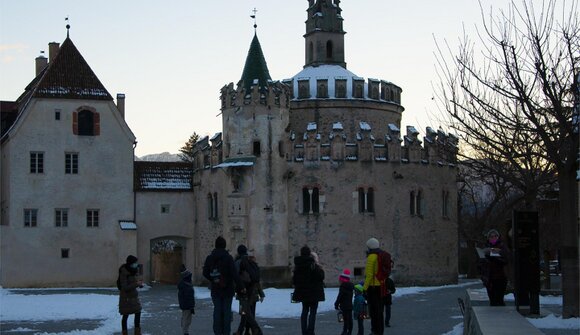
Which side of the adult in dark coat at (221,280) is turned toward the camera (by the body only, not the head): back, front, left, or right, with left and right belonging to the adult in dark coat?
back

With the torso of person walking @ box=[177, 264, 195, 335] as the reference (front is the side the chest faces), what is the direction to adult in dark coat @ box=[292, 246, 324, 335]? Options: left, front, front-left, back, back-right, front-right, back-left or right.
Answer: back-right

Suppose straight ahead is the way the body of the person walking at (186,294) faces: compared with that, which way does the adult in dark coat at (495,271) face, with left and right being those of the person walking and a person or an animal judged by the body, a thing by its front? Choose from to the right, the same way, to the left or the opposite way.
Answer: the opposite way

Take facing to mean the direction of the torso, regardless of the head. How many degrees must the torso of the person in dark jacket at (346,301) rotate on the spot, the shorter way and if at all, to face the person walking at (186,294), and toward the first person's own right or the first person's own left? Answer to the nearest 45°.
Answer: approximately 45° to the first person's own left

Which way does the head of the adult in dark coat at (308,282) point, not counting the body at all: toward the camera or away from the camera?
away from the camera

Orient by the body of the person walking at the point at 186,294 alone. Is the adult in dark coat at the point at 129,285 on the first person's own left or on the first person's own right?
on the first person's own left

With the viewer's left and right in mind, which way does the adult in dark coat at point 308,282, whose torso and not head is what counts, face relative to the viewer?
facing away from the viewer

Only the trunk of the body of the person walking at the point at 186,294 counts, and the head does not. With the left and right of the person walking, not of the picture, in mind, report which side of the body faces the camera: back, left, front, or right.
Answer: back

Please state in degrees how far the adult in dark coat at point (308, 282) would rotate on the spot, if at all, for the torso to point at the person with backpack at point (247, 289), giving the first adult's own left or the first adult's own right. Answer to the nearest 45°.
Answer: approximately 45° to the first adult's own left
